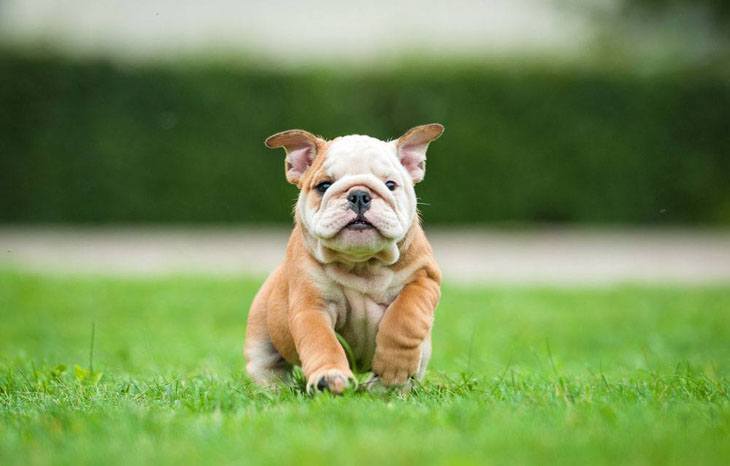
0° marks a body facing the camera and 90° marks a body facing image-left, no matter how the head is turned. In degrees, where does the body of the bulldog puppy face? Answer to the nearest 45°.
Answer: approximately 0°
